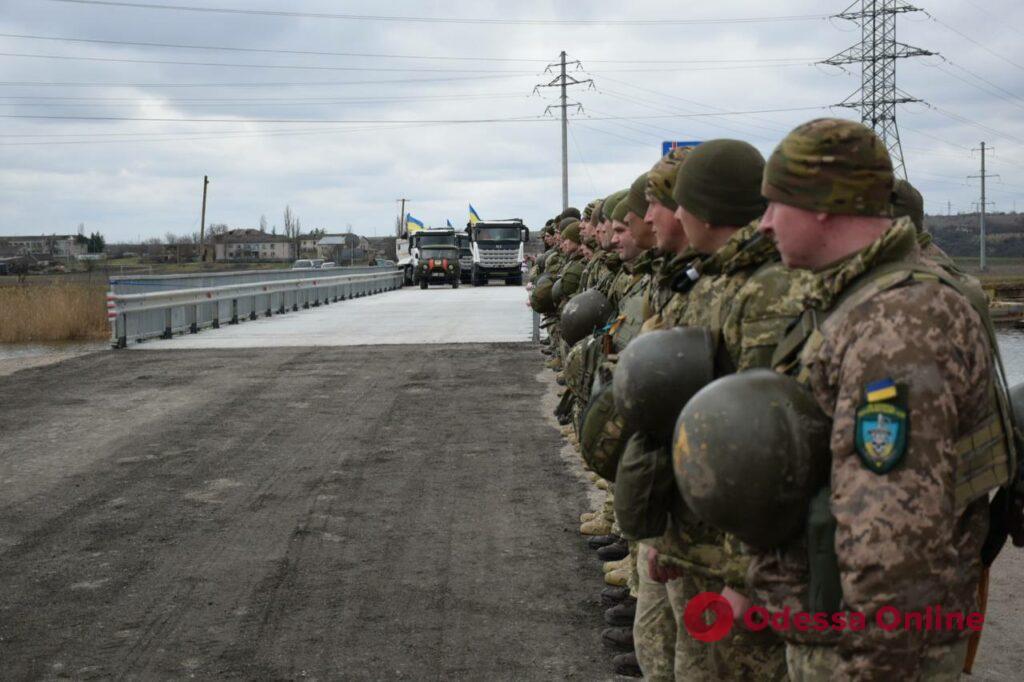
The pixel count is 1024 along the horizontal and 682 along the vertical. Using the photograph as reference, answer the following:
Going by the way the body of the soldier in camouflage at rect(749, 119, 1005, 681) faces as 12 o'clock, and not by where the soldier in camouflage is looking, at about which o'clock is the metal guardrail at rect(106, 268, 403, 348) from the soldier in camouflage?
The metal guardrail is roughly at 2 o'clock from the soldier in camouflage.

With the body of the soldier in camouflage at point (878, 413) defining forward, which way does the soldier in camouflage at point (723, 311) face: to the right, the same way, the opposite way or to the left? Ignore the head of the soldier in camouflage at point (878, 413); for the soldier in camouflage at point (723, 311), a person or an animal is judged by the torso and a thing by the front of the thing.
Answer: the same way

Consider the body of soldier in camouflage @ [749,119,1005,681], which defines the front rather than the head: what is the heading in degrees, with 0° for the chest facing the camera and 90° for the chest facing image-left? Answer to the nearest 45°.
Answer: approximately 90°

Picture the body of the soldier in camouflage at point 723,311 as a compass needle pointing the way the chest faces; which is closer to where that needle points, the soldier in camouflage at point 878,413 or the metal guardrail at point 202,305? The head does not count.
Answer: the metal guardrail

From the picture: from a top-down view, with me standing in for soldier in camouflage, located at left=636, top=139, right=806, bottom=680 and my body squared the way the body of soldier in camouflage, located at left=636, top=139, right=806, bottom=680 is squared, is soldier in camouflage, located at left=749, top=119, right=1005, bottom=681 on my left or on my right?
on my left

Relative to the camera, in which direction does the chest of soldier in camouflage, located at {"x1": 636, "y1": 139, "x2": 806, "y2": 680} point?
to the viewer's left

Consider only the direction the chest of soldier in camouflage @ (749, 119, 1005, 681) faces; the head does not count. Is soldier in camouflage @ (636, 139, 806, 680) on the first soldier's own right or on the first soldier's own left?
on the first soldier's own right

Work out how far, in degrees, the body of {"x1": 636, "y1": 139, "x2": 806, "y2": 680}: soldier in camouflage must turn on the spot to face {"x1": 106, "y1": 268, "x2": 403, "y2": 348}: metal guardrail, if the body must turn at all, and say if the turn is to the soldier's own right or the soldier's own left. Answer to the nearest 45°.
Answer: approximately 45° to the soldier's own right

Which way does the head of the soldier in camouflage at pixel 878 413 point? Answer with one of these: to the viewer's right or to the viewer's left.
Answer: to the viewer's left

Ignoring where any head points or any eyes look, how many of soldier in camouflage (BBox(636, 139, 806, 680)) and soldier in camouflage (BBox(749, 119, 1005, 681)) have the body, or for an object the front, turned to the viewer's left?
2

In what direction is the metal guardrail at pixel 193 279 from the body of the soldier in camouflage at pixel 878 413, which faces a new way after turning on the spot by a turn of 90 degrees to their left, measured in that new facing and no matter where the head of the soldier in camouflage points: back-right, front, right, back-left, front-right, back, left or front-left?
back-right

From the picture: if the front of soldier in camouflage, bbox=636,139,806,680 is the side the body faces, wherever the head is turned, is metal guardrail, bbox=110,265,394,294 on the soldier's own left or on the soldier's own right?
on the soldier's own right
